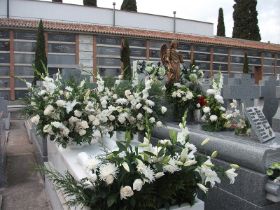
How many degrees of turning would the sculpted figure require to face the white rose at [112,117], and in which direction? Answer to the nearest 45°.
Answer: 0° — it already faces it

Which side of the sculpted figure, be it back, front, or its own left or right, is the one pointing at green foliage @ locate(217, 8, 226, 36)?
back

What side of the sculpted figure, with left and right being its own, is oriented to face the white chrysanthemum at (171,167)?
front

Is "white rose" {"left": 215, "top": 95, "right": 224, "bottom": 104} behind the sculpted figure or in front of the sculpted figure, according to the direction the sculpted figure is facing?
in front

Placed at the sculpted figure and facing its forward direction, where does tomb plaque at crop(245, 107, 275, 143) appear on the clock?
The tomb plaque is roughly at 11 o'clock from the sculpted figure.

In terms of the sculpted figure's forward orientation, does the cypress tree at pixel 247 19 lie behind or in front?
behind

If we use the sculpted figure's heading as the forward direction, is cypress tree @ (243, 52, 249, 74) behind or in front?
behind

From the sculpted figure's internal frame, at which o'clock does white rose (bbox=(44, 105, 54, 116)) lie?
The white rose is roughly at 1 o'clock from the sculpted figure.

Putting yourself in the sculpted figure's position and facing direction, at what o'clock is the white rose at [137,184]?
The white rose is roughly at 12 o'clock from the sculpted figure.

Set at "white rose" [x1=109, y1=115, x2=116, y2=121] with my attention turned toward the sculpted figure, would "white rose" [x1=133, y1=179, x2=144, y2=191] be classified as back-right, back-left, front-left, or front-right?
back-right

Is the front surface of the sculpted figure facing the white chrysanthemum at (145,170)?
yes

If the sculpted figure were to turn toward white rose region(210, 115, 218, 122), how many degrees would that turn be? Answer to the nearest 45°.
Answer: approximately 45° to its left

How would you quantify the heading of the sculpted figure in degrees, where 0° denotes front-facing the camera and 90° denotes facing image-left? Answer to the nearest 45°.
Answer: approximately 0°

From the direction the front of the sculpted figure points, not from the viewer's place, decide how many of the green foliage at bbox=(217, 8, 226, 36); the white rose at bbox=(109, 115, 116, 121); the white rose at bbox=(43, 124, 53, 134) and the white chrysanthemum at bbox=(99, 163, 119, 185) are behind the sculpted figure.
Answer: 1
